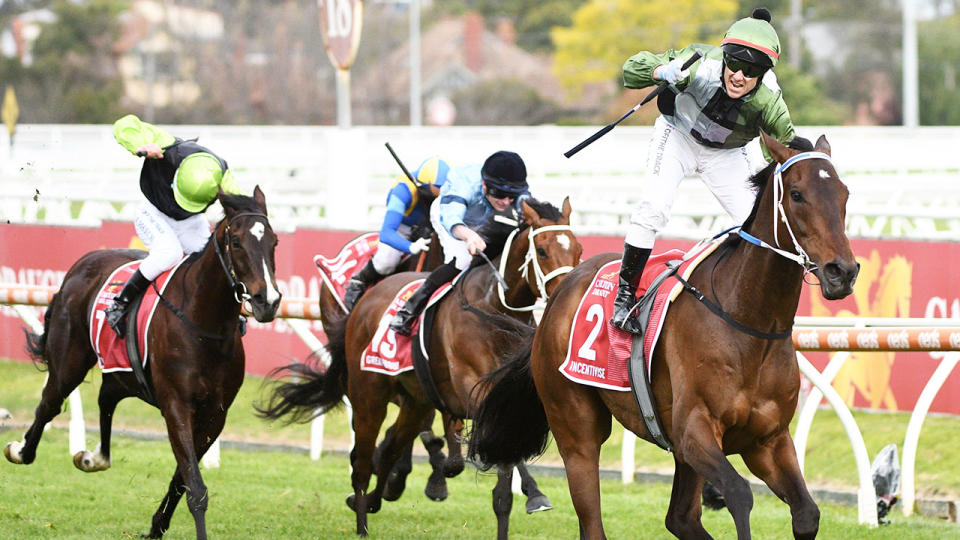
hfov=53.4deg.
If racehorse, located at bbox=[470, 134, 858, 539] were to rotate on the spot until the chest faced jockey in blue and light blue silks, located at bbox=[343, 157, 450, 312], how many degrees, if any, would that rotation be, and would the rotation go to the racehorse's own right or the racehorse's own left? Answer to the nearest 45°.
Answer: approximately 180°

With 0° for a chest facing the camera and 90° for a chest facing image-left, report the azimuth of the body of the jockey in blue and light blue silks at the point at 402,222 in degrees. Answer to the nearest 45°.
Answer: approximately 315°

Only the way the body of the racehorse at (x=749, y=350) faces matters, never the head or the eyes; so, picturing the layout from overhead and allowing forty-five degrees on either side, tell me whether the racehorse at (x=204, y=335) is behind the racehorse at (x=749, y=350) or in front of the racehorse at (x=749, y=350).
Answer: behind

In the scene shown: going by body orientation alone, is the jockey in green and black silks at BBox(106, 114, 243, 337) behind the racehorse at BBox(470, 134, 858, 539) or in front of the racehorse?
behind

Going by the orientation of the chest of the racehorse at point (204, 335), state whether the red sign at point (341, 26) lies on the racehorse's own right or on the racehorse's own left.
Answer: on the racehorse's own left

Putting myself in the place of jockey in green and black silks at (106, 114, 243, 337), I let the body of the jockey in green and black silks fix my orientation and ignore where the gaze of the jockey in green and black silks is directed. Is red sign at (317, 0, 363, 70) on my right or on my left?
on my left

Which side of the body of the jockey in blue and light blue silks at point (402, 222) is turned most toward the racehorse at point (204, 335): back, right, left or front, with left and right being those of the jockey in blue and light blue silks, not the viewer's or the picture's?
right
